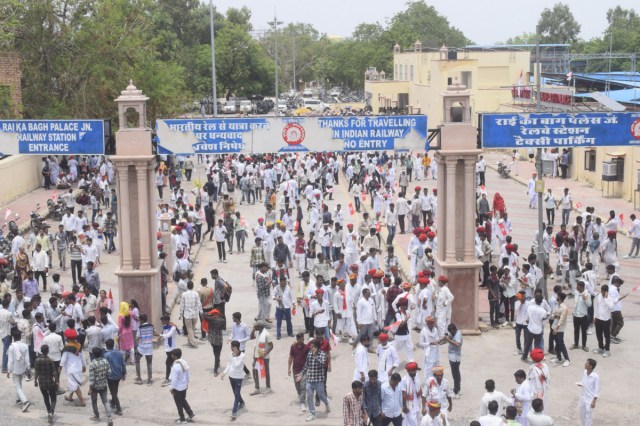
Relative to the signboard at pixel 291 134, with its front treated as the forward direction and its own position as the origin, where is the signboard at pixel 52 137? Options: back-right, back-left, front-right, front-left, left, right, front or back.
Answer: right

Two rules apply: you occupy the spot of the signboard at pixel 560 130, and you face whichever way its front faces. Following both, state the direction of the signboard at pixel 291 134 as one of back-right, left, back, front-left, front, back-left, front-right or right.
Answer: right

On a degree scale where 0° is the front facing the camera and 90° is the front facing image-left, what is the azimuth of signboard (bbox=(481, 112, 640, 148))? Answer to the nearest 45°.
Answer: approximately 0°

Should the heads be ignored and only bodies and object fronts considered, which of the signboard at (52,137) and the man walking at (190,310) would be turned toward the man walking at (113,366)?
the signboard

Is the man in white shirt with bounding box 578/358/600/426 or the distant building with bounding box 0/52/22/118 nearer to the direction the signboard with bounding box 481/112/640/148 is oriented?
the man in white shirt

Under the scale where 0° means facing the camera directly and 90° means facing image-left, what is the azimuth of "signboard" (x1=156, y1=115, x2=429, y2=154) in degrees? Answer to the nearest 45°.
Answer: approximately 0°
